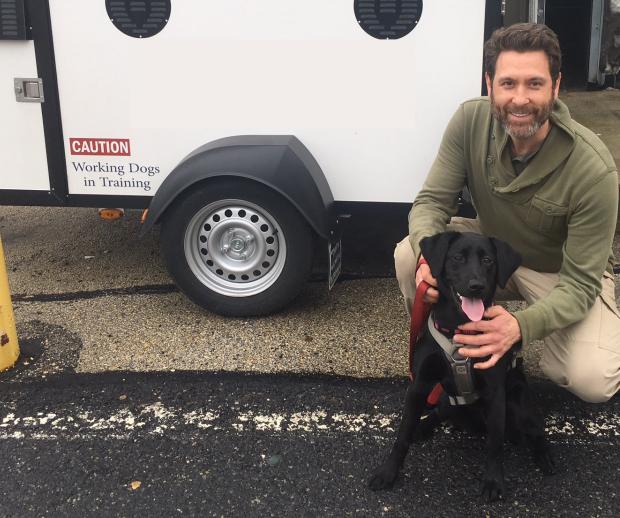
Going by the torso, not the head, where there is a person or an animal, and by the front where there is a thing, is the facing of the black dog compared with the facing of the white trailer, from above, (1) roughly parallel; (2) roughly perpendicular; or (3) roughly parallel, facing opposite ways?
roughly perpendicular

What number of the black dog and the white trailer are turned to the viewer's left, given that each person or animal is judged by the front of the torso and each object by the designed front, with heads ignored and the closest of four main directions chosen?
1

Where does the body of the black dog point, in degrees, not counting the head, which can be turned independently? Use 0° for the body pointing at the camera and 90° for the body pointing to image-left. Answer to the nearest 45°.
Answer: approximately 0°

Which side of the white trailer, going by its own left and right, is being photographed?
left
